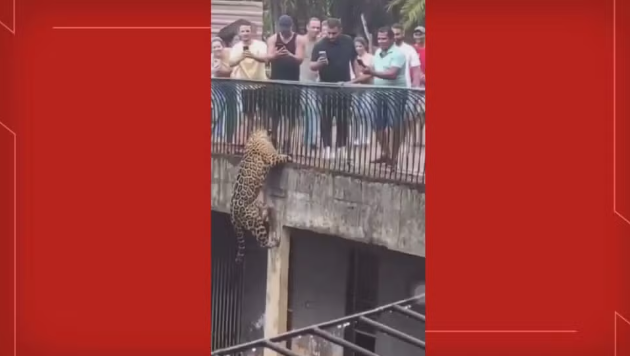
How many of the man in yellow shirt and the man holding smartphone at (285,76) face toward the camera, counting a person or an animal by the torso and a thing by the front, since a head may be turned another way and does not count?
2

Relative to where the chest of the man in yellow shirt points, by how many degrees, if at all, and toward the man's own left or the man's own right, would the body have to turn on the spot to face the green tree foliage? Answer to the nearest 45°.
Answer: approximately 90° to the man's own left

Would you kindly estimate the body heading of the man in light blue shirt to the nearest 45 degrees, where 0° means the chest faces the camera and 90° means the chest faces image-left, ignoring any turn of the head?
approximately 45°
